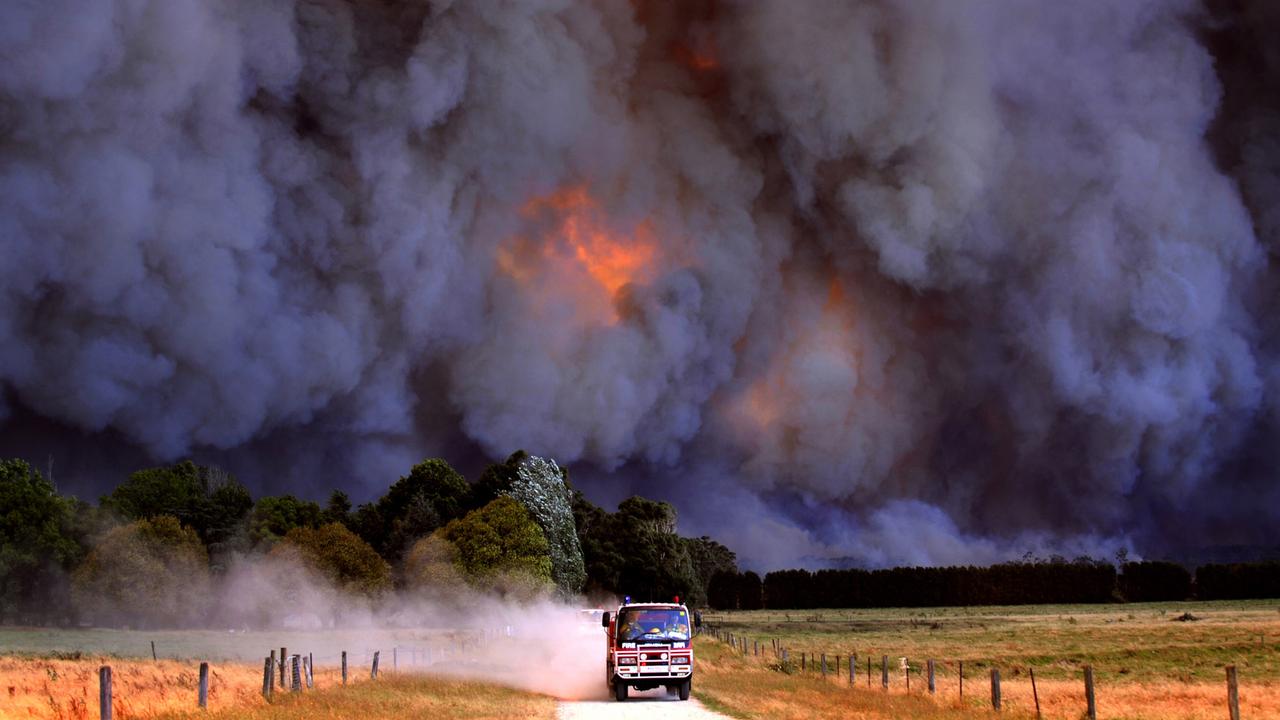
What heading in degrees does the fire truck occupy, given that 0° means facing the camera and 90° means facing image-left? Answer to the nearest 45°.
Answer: approximately 0°
